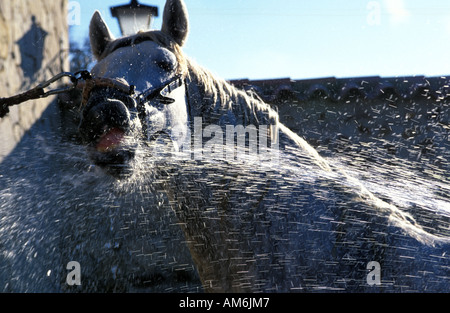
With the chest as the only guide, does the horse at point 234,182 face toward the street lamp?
no

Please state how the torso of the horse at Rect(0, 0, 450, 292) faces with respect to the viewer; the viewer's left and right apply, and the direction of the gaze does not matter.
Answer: facing the viewer and to the left of the viewer
